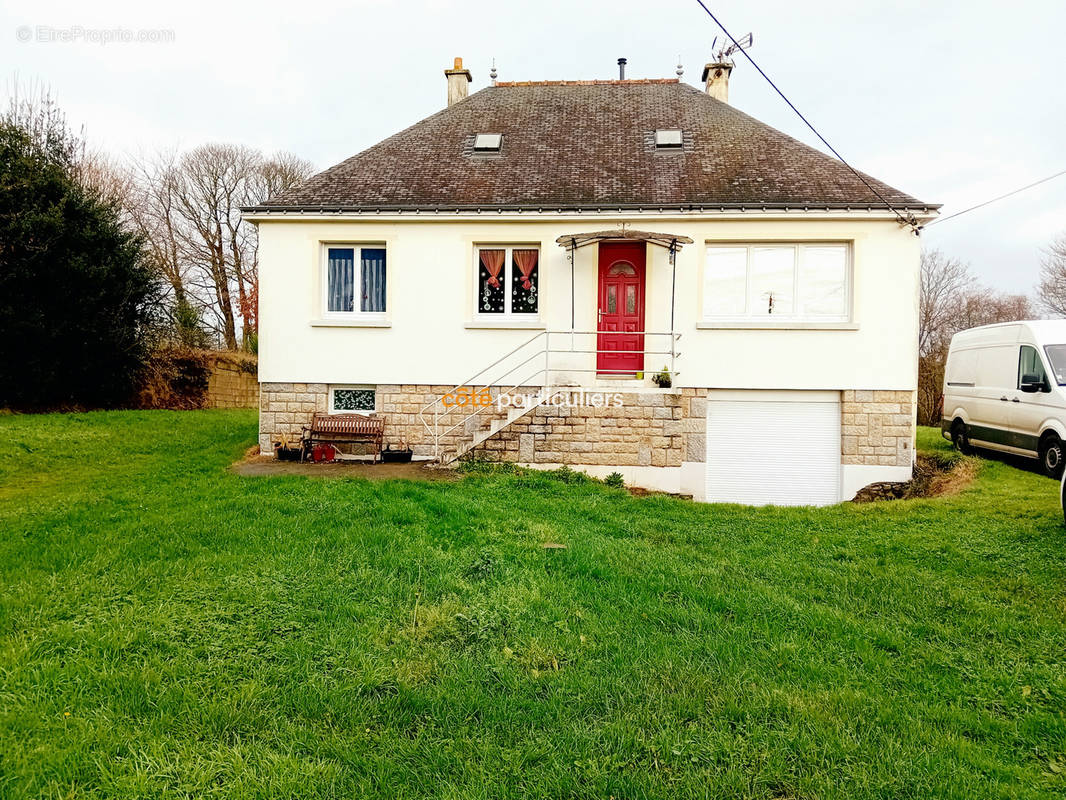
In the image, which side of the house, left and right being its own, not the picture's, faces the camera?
front

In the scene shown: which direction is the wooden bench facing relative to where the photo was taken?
toward the camera

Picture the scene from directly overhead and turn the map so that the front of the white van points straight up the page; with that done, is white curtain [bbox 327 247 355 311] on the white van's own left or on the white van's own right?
on the white van's own right

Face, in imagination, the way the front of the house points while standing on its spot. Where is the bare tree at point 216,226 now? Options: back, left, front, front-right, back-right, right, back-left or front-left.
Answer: back-right

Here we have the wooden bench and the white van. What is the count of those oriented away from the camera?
0

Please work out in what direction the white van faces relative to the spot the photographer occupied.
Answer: facing the viewer and to the right of the viewer

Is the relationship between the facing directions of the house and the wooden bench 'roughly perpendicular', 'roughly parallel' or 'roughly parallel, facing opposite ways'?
roughly parallel

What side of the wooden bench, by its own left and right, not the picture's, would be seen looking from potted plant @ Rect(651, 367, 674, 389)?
left

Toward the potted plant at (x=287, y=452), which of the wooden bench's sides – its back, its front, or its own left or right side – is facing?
right
